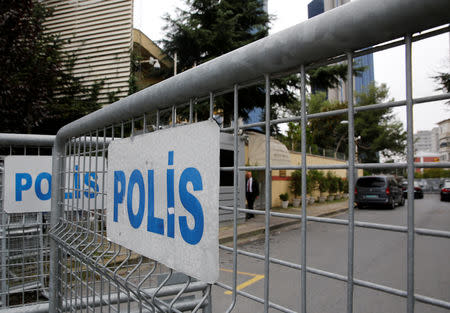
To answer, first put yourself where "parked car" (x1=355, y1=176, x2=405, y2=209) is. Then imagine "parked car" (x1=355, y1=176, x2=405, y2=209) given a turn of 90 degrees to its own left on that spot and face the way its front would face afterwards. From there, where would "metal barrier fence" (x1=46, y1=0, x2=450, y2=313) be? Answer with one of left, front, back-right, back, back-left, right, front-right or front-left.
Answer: back-left

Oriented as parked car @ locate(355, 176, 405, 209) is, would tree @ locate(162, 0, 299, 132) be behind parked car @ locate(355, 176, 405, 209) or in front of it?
behind

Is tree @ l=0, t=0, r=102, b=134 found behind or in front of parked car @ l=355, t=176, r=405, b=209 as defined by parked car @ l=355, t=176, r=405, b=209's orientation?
behind

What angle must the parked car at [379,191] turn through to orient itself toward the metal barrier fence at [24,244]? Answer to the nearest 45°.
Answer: approximately 135° to its right

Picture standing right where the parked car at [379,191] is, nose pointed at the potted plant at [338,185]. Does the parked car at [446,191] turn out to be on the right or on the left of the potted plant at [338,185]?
right

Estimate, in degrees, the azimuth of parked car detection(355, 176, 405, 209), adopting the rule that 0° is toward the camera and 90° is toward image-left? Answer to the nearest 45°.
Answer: approximately 225°

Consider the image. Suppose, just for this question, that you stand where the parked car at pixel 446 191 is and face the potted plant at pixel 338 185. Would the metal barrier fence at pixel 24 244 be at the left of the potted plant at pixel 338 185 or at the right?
left
